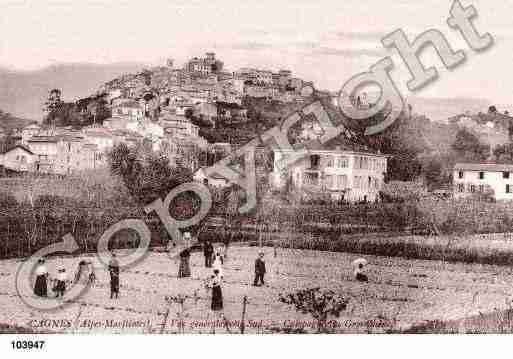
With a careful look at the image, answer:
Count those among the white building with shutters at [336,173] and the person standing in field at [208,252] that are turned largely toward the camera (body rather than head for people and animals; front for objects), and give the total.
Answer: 2

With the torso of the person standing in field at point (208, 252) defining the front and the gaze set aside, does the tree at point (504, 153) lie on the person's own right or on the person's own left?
on the person's own left

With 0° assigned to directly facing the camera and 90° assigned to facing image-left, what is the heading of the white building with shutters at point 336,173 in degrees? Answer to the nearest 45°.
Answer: approximately 0°

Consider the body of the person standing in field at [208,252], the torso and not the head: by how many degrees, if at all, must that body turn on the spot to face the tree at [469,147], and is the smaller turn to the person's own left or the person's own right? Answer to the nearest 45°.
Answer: approximately 90° to the person's own left

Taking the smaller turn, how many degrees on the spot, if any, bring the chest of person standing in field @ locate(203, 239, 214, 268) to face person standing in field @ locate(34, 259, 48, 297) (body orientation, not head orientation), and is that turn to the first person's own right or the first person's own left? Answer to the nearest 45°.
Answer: approximately 90° to the first person's own right

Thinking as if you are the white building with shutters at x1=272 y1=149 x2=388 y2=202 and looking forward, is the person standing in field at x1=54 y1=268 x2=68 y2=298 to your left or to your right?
on your right

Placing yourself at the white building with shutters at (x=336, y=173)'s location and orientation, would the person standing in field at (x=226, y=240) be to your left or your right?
on your right

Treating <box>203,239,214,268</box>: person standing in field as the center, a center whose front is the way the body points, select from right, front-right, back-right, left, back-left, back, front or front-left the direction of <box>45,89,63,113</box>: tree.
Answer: back
